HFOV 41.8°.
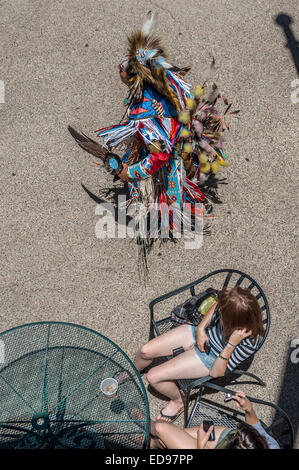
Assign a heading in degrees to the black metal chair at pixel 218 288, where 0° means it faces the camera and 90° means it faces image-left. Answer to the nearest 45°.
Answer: approximately 45°

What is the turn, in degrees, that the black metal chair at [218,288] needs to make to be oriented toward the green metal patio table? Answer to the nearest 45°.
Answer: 0° — it already faces it

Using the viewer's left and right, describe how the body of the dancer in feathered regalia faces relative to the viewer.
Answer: facing to the left of the viewer
